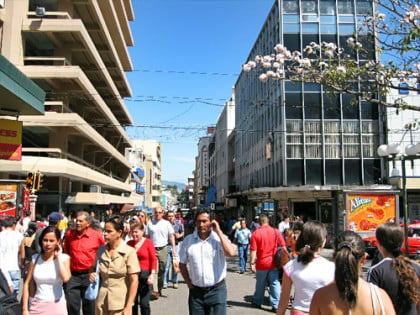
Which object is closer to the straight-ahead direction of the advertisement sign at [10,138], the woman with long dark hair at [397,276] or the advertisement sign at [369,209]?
the woman with long dark hair

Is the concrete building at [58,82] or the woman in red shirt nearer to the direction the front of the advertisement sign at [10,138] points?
the woman in red shirt

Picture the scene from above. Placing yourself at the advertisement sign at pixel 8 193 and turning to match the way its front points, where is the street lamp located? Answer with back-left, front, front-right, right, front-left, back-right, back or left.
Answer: front-left

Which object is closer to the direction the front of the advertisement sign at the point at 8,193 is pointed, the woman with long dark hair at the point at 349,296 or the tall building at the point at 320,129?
the woman with long dark hair

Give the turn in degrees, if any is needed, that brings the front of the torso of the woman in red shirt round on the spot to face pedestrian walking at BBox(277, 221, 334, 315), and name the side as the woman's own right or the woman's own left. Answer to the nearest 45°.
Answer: approximately 90° to the woman's own left

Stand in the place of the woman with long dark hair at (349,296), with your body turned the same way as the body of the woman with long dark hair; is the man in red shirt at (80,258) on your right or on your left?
on your left

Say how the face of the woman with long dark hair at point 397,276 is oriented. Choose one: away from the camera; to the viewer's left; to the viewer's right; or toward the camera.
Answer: away from the camera

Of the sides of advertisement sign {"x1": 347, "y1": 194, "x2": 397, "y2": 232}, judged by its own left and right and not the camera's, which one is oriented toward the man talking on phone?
front

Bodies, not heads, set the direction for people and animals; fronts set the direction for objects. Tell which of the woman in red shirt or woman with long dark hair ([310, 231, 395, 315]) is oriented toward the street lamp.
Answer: the woman with long dark hair

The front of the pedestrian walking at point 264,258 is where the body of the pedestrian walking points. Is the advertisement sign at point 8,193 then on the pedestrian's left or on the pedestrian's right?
on the pedestrian's left

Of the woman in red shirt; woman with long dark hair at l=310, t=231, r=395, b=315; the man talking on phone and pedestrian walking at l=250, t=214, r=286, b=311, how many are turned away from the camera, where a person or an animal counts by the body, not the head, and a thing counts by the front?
2

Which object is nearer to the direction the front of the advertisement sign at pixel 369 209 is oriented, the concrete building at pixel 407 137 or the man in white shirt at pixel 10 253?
the man in white shirt

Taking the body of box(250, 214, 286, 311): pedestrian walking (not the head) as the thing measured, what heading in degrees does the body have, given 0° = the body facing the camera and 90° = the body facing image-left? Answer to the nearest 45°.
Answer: approximately 180°

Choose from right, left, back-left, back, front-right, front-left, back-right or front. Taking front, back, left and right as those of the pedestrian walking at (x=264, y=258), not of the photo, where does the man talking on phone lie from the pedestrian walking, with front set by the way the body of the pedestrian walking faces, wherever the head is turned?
back

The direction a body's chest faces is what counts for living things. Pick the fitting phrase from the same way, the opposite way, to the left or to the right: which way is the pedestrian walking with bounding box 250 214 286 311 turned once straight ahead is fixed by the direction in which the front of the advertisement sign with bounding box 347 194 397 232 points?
the opposite way

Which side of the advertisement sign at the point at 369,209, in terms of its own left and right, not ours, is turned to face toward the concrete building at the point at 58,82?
right

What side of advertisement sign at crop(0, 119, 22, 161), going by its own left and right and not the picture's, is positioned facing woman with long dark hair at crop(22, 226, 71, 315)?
front
